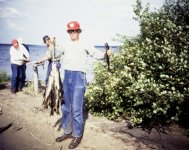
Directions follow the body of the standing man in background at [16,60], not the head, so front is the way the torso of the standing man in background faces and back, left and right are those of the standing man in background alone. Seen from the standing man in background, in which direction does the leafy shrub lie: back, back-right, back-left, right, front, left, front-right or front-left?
front-left

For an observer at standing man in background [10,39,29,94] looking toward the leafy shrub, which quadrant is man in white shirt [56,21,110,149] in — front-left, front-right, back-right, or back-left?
front-right

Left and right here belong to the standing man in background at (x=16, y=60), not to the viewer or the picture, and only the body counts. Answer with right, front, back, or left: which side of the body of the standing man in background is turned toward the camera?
front

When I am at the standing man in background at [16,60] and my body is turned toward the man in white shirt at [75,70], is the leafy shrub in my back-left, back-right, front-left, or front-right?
front-left

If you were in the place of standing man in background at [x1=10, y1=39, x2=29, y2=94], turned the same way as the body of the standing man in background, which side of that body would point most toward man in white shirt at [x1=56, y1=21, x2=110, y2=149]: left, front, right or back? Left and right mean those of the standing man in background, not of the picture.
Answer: front
